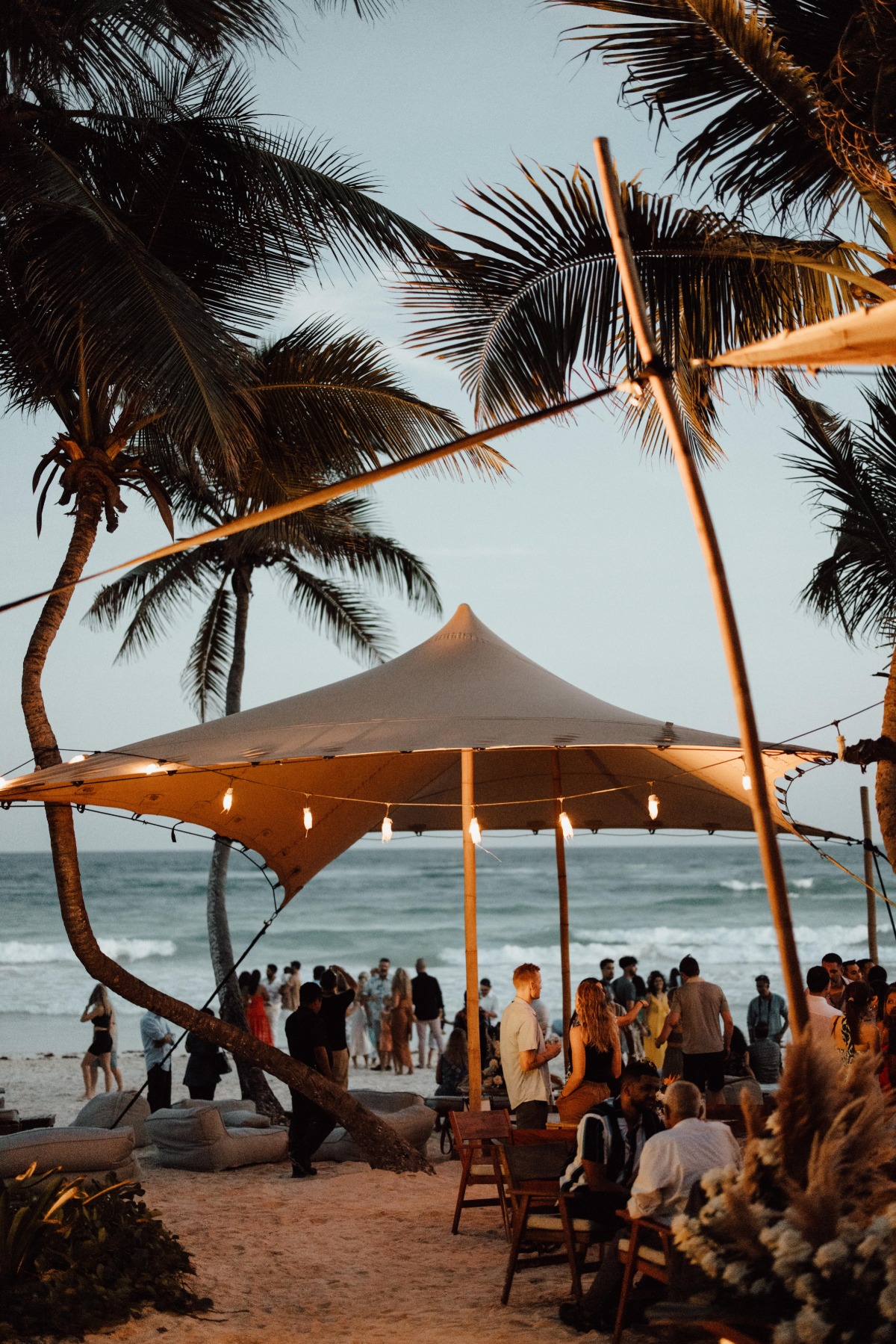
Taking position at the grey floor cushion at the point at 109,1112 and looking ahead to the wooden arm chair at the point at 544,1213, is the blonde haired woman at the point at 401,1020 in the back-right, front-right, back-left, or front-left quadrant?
back-left

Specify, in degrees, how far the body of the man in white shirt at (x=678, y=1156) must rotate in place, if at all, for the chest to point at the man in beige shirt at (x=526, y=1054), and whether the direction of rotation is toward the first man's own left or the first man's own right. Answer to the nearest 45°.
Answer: approximately 45° to the first man's own right

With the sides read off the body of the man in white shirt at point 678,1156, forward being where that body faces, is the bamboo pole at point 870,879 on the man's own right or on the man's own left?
on the man's own right

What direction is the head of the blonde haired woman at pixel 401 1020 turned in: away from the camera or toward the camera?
away from the camera

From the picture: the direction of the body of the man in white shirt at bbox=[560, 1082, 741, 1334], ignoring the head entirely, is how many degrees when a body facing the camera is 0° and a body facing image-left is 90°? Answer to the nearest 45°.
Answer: approximately 135°
